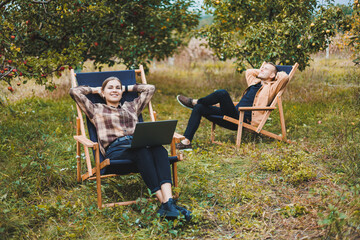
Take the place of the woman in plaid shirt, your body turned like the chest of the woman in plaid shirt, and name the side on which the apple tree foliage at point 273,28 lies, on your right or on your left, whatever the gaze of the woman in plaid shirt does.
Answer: on your left

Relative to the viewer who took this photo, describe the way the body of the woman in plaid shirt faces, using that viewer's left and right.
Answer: facing the viewer and to the right of the viewer

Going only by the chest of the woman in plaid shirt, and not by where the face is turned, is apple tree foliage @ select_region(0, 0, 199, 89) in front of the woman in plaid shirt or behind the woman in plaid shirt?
behind

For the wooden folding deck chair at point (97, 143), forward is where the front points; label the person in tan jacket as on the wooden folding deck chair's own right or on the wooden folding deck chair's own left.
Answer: on the wooden folding deck chair's own left

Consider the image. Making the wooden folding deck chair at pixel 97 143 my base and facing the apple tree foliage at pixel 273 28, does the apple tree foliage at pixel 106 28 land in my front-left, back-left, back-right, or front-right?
front-left

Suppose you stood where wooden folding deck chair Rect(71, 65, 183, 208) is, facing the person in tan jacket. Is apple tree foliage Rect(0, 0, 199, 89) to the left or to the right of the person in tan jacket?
left

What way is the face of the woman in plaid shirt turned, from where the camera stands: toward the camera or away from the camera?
toward the camera

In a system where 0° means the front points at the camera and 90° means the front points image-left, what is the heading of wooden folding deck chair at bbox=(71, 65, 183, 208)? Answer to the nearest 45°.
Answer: approximately 315°

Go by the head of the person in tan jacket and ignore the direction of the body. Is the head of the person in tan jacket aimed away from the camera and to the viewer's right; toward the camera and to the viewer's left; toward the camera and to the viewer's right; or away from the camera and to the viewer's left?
toward the camera and to the viewer's left

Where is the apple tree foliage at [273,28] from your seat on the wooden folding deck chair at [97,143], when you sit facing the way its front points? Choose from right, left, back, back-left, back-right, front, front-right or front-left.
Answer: left

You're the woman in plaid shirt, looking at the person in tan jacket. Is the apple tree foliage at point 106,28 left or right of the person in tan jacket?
left
